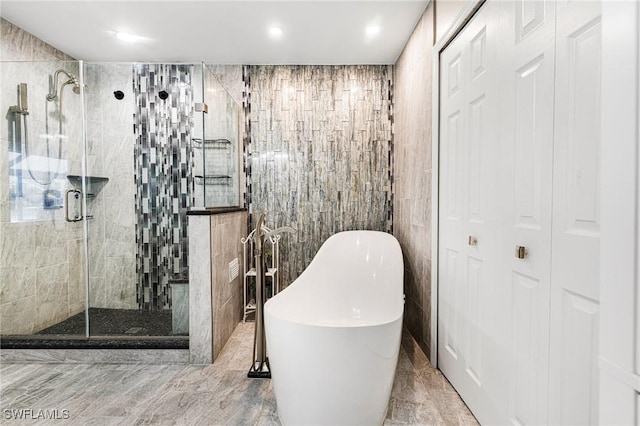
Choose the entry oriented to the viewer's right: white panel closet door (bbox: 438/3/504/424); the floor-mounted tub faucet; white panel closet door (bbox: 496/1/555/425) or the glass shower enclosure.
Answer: the floor-mounted tub faucet

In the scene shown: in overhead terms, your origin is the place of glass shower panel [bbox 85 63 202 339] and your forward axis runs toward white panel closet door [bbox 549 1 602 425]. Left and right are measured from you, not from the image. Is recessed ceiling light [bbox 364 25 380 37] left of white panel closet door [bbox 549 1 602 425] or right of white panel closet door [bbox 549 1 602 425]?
left

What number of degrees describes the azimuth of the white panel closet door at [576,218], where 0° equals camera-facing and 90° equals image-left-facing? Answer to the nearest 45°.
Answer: approximately 45°

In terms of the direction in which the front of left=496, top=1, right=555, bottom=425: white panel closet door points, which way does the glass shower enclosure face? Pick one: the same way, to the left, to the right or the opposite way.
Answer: to the left

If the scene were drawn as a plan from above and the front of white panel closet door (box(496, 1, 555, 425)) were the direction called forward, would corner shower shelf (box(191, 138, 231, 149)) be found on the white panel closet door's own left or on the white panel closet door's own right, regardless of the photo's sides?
on the white panel closet door's own right

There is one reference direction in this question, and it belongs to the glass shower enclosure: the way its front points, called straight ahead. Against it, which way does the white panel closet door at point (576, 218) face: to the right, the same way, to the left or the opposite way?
to the right

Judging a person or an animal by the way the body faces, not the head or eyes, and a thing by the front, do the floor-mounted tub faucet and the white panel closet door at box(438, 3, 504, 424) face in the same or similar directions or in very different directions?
very different directions

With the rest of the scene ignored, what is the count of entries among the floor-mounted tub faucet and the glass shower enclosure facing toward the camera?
1

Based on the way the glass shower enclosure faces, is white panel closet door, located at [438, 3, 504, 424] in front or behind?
in front

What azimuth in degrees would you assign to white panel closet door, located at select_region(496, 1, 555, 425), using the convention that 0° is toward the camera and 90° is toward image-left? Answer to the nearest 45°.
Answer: approximately 45°

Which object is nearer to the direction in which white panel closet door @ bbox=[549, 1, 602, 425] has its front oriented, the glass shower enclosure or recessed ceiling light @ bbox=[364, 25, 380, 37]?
the glass shower enclosure

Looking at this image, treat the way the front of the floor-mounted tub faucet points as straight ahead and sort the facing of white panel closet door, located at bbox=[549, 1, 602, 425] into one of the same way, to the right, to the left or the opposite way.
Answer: the opposite way

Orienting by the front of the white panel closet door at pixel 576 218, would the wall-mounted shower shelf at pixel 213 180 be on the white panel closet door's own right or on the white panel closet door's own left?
on the white panel closet door's own right

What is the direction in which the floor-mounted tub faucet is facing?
to the viewer's right

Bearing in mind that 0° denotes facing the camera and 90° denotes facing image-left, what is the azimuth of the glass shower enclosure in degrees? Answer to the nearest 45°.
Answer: approximately 0°

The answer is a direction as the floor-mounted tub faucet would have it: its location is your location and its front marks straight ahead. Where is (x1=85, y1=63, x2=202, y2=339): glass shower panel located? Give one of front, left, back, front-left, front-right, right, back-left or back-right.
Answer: back-left

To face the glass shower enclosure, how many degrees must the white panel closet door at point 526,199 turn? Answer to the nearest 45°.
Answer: approximately 45° to its right

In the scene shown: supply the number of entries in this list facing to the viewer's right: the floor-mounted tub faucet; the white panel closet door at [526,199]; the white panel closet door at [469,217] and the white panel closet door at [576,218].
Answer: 1
